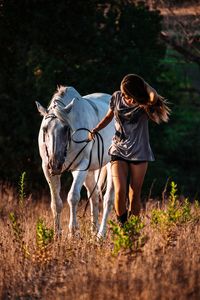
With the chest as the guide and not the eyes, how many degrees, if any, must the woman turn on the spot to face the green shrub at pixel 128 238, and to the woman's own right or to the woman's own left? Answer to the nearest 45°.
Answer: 0° — they already face it

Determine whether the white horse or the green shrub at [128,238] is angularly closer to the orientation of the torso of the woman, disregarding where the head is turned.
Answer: the green shrub

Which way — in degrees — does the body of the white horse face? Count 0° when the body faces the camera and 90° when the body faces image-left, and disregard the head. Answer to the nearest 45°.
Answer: approximately 45°

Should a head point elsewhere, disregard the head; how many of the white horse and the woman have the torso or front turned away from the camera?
0

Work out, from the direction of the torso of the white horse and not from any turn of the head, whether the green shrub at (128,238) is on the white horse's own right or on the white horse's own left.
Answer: on the white horse's own left

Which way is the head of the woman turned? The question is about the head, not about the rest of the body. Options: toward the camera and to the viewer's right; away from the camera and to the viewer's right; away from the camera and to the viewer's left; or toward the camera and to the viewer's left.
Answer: toward the camera and to the viewer's left

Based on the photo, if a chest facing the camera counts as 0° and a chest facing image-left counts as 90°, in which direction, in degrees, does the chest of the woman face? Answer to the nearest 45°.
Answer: approximately 0°
